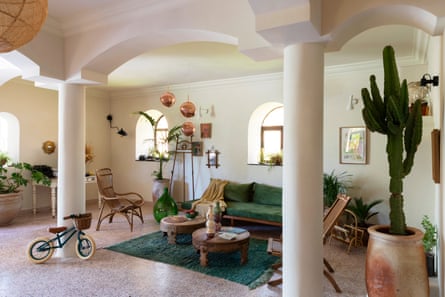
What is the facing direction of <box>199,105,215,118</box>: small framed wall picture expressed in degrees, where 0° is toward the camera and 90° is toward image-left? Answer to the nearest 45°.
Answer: approximately 45°

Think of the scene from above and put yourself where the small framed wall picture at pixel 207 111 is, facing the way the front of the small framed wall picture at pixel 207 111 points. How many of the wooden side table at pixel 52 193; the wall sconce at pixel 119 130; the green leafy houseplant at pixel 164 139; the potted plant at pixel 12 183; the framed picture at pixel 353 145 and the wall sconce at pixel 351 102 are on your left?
2

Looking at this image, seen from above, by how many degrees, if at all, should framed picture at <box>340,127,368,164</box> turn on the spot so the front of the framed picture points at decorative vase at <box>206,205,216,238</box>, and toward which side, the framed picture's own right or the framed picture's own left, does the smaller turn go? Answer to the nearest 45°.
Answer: approximately 45° to the framed picture's own right

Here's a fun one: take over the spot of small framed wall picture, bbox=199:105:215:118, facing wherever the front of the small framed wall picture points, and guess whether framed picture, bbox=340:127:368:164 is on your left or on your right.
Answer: on your left

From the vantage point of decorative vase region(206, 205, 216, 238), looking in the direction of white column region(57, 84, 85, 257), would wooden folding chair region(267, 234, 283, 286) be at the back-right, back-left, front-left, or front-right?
back-left

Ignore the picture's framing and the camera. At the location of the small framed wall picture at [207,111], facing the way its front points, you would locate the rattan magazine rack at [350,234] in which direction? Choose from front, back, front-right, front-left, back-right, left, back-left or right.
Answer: left

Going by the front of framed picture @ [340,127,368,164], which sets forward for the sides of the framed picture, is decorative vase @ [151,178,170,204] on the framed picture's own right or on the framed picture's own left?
on the framed picture's own right

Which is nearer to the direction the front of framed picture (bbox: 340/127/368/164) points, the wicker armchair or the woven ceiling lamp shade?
the woven ceiling lamp shade

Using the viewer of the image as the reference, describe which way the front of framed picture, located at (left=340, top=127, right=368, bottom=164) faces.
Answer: facing the viewer

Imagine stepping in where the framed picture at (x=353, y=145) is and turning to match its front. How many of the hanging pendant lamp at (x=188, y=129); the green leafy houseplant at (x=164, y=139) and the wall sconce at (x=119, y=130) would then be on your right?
3

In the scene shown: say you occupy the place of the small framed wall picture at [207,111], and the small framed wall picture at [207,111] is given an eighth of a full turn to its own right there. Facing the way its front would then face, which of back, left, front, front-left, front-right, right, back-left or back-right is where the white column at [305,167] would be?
left

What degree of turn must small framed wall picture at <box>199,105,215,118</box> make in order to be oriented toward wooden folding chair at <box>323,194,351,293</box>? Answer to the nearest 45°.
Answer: approximately 45° to its left

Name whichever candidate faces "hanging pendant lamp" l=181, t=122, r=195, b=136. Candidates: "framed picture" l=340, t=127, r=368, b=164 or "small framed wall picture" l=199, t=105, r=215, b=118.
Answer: the small framed wall picture

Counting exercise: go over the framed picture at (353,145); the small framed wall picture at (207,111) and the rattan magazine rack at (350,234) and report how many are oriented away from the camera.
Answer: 0

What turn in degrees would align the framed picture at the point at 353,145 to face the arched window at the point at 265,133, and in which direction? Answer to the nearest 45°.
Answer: approximately 90° to its right

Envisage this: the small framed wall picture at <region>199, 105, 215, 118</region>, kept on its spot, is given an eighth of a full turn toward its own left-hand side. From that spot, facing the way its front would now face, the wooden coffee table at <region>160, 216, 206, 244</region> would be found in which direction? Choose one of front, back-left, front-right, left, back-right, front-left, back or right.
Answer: front
